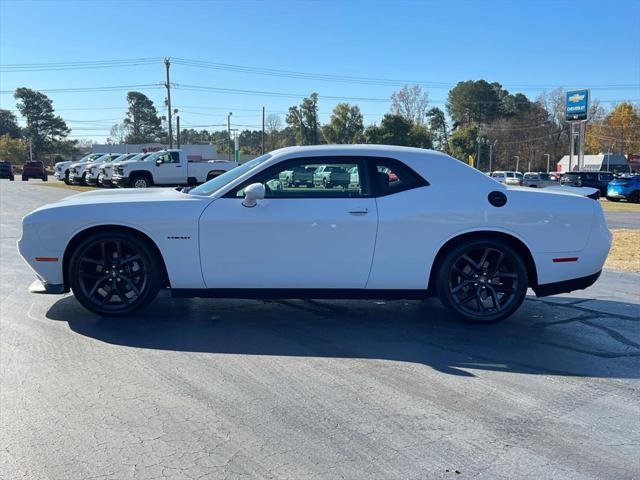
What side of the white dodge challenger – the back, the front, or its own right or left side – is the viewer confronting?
left

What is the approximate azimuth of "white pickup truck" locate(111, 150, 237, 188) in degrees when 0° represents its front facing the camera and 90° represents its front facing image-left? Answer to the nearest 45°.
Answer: approximately 90°

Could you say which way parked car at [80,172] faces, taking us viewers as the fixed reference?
facing the viewer and to the left of the viewer

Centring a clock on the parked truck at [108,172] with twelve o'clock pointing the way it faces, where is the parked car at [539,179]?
the parked car at [539,179] is roughly at 7 o'clock from the parked truck at [108,172].

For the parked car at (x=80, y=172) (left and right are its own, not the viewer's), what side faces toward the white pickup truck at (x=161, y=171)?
left

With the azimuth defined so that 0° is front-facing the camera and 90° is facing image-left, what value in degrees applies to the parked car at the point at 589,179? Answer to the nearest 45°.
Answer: approximately 45°

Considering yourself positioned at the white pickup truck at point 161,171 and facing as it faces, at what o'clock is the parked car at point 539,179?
The parked car is roughly at 5 o'clock from the white pickup truck.

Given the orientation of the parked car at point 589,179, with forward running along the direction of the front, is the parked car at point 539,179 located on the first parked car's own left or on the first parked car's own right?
on the first parked car's own right

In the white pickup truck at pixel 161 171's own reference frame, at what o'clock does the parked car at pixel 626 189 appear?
The parked car is roughly at 6 o'clock from the white pickup truck.
